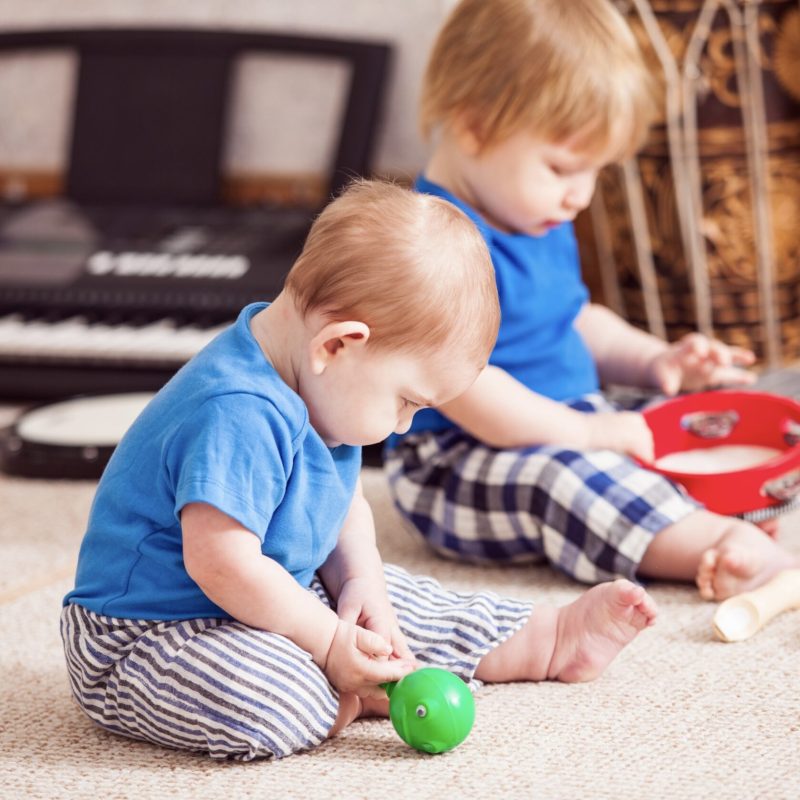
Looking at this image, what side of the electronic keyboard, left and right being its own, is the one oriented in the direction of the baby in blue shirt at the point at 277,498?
front

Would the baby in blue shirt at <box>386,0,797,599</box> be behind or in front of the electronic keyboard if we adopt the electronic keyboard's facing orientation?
in front

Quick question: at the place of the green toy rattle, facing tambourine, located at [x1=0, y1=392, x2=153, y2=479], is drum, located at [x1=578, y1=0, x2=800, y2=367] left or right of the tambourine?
right

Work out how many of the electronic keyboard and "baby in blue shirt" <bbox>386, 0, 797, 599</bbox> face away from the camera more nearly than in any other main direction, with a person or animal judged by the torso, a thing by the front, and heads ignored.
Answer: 0

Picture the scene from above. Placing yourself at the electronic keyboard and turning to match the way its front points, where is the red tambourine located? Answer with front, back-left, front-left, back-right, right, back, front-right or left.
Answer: front-left

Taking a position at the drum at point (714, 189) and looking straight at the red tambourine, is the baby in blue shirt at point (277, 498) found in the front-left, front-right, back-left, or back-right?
front-right

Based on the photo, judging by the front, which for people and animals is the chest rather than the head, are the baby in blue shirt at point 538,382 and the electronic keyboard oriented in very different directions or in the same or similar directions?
same or similar directions

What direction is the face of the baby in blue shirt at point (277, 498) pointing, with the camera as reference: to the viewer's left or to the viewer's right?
to the viewer's right

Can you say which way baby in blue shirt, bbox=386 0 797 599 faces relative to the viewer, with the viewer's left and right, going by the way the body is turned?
facing the viewer and to the right of the viewer

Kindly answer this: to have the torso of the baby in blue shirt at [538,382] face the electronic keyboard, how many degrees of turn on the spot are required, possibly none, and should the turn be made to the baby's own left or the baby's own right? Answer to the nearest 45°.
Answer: approximately 180°

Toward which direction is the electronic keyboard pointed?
toward the camera

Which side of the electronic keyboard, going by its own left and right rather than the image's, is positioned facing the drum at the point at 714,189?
left
